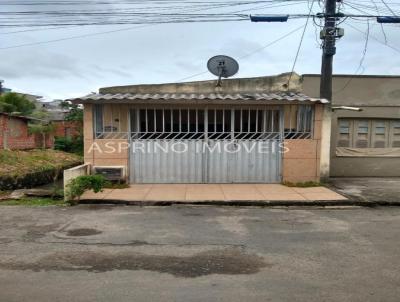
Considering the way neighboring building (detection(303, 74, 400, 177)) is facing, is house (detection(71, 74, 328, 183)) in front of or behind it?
in front

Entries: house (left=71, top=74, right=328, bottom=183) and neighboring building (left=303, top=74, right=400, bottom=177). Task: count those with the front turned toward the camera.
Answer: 2

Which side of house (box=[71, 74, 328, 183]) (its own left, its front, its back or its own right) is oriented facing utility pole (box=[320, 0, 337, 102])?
left

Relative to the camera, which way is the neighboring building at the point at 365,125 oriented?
toward the camera

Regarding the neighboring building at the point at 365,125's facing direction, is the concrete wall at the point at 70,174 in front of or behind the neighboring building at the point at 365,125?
in front

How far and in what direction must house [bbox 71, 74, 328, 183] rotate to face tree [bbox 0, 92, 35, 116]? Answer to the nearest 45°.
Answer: approximately 135° to its right

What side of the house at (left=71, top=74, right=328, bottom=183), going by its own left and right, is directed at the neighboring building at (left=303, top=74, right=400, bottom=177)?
left

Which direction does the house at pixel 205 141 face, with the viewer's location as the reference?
facing the viewer

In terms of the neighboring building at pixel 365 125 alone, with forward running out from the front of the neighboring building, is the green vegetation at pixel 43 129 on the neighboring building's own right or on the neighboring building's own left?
on the neighboring building's own right

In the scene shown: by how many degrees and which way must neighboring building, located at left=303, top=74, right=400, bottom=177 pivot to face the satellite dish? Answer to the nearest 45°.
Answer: approximately 45° to its right

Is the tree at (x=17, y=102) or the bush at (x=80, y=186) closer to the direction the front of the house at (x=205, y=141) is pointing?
the bush

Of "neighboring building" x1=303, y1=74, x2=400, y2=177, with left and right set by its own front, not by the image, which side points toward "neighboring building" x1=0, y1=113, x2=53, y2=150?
right

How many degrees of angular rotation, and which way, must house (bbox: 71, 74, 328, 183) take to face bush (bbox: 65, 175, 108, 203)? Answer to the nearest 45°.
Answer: approximately 45° to its right

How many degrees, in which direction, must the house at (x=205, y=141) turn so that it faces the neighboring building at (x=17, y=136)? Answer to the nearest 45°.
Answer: approximately 135° to its right
